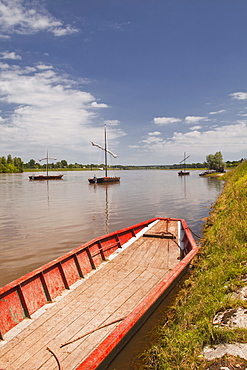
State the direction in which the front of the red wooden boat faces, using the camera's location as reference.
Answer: facing away from the viewer and to the right of the viewer
